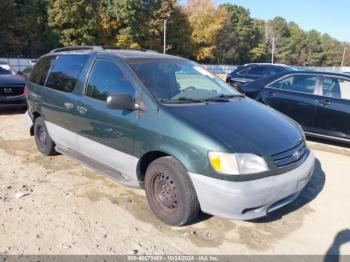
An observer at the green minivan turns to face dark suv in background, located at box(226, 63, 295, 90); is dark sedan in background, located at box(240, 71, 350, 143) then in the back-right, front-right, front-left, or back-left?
front-right

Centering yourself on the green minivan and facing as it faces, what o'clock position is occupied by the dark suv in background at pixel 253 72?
The dark suv in background is roughly at 8 o'clock from the green minivan.

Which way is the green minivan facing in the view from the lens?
facing the viewer and to the right of the viewer

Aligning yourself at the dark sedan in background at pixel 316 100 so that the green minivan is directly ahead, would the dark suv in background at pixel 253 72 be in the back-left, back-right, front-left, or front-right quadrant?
back-right

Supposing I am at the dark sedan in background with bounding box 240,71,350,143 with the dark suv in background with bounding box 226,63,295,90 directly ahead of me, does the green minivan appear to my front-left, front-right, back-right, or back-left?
back-left

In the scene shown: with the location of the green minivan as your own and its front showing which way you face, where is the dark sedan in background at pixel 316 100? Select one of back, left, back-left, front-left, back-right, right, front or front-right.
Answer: left
